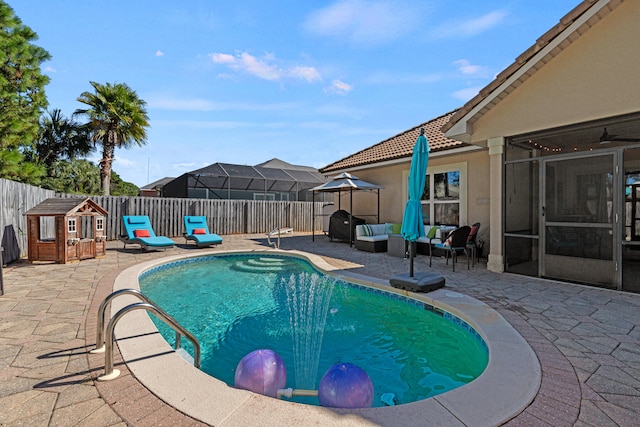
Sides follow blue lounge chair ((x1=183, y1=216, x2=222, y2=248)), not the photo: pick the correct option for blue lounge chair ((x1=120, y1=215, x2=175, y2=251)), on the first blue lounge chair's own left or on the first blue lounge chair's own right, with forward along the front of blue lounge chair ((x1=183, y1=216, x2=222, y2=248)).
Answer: on the first blue lounge chair's own right

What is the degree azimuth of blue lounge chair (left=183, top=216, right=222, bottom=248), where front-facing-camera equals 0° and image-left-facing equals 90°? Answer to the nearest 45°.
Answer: approximately 315°

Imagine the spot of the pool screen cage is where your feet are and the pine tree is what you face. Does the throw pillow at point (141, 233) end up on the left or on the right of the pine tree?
left

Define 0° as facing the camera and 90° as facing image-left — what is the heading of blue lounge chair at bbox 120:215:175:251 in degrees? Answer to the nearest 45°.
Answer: approximately 315°

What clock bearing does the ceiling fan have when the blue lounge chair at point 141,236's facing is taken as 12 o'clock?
The ceiling fan is roughly at 12 o'clock from the blue lounge chair.

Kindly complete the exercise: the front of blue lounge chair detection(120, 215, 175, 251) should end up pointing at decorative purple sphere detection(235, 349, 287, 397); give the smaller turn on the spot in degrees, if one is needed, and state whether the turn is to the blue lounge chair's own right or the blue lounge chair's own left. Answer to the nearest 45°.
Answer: approximately 45° to the blue lounge chair's own right

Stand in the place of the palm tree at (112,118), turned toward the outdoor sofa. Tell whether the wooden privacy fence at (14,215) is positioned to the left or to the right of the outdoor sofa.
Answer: right

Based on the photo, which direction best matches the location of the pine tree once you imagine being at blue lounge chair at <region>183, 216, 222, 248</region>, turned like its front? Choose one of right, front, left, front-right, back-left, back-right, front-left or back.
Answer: back

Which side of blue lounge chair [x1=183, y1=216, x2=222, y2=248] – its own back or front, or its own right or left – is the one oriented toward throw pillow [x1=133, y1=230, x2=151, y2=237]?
right

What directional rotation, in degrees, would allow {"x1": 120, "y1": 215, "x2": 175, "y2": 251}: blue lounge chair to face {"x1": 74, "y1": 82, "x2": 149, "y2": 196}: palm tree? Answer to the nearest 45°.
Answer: approximately 135° to its left
